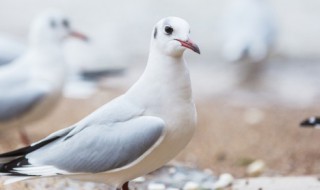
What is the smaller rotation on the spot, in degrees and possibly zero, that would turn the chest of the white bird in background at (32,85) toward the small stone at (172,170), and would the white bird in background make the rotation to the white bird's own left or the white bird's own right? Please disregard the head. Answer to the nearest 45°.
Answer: approximately 45° to the white bird's own right

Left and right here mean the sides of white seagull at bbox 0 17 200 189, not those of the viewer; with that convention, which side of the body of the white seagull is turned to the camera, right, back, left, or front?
right

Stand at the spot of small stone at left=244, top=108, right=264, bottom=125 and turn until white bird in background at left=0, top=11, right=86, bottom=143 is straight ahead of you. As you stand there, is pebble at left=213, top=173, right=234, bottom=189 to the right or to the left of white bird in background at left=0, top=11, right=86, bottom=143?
left

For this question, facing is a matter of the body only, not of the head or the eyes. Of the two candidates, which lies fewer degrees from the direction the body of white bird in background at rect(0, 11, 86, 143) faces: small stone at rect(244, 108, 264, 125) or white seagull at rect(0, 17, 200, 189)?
the small stone

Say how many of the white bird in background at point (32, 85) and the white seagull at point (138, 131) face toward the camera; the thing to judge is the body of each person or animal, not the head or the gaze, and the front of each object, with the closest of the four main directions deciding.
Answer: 0

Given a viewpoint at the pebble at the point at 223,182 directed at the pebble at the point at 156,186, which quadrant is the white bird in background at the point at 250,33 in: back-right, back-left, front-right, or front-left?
back-right
